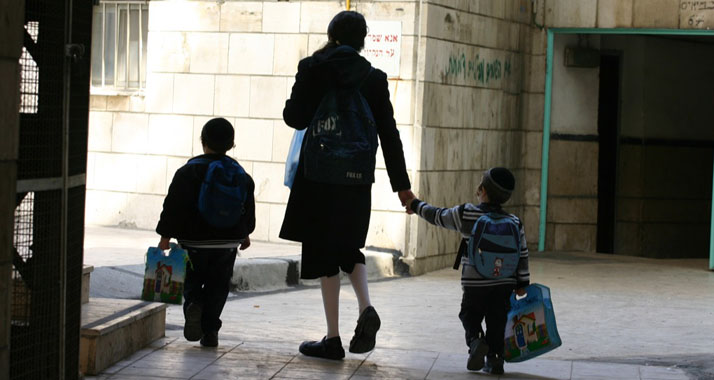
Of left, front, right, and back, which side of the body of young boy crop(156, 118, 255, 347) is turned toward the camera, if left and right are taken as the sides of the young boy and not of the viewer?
back

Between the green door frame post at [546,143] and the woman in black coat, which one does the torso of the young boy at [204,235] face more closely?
the green door frame post

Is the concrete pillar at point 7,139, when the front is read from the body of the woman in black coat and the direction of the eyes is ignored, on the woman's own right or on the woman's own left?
on the woman's own left

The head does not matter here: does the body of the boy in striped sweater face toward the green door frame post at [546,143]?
yes

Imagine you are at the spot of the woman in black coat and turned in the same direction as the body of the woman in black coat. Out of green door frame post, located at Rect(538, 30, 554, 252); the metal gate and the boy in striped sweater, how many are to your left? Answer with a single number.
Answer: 1

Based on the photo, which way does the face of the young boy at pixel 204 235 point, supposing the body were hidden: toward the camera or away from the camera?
away from the camera

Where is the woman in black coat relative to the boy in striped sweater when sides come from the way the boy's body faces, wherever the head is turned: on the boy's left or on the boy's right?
on the boy's left

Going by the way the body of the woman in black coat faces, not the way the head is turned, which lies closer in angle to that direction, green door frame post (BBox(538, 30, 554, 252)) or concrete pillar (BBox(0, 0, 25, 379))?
the green door frame post

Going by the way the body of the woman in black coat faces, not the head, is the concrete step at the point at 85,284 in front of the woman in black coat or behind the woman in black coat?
in front

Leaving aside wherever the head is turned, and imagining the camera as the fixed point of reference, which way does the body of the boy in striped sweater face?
away from the camera

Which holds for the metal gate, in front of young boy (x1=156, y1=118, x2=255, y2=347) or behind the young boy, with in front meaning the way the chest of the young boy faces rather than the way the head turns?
behind

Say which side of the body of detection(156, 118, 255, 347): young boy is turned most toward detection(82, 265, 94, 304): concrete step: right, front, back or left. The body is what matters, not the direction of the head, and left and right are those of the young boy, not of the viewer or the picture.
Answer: left
